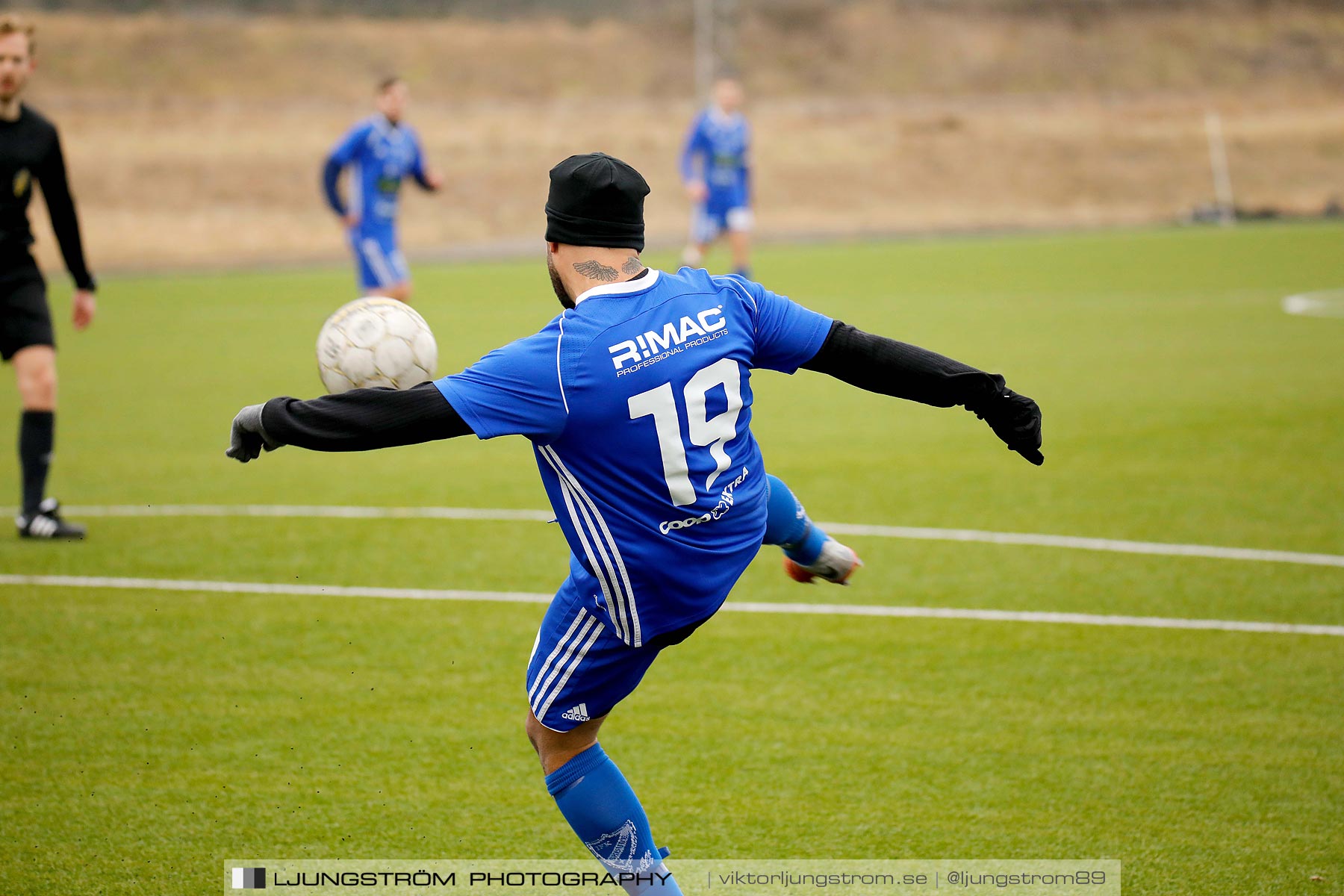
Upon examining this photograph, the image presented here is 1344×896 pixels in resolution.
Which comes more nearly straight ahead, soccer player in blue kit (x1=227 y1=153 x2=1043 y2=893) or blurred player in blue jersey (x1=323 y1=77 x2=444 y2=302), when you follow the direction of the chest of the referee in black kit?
the soccer player in blue kit

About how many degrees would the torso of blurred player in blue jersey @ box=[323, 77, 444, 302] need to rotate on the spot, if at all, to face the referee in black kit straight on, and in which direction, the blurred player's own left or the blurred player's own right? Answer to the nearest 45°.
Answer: approximately 45° to the blurred player's own right

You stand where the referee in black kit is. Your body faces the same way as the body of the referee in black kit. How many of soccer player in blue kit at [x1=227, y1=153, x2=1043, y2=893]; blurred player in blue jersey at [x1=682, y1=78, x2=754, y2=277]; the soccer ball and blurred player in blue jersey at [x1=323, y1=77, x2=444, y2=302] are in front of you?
2

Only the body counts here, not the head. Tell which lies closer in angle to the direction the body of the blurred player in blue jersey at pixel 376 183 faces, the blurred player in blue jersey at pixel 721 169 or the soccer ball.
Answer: the soccer ball

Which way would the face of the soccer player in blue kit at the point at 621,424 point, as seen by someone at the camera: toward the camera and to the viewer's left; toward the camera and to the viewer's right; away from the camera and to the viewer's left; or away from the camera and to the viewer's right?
away from the camera and to the viewer's left

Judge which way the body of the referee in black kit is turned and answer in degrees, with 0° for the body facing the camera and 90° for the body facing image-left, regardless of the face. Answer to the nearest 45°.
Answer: approximately 0°

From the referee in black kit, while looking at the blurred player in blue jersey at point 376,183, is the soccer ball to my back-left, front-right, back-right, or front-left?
back-right

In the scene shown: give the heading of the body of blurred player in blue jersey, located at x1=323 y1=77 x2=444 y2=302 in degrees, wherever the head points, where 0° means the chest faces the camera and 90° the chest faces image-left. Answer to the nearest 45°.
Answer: approximately 315°

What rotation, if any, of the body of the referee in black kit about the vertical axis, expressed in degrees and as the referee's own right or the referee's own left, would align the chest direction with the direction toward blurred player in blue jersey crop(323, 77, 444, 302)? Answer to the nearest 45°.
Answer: approximately 135° to the referee's own left
